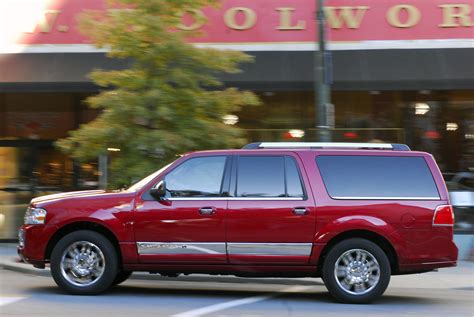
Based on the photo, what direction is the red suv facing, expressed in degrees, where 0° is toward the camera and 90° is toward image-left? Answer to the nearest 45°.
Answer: approximately 90°

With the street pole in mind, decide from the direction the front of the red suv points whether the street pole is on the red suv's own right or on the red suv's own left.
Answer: on the red suv's own right

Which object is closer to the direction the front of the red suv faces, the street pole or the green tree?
the green tree
